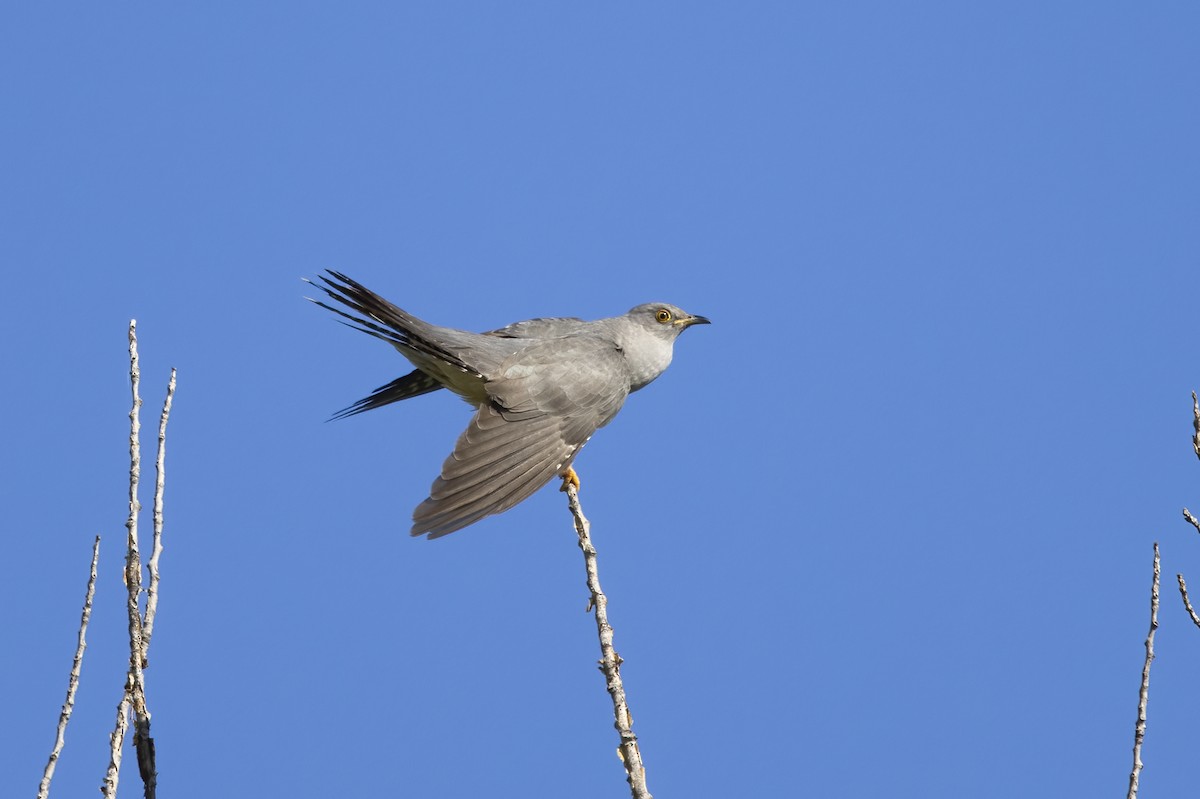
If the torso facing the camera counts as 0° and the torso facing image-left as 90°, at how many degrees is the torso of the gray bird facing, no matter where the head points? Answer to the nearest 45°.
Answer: approximately 270°

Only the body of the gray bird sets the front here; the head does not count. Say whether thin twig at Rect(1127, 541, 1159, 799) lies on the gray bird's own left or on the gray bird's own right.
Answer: on the gray bird's own right
